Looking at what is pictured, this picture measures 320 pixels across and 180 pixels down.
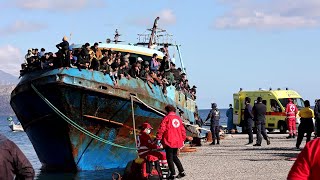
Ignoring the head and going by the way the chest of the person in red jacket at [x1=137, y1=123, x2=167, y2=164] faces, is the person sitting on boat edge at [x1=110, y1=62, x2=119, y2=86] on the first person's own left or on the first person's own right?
on the first person's own left

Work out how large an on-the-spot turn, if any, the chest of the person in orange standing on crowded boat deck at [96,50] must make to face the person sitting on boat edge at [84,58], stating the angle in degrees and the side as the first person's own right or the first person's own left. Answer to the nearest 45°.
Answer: approximately 90° to the first person's own right

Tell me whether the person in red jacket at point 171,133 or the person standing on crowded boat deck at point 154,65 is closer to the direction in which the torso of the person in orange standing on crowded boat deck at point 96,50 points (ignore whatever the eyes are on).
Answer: the person in red jacket

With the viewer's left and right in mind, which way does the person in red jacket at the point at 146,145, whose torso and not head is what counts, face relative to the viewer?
facing to the right of the viewer

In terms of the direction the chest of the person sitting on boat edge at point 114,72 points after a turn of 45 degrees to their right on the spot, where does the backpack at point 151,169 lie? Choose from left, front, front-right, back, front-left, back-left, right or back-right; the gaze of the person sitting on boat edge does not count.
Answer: front

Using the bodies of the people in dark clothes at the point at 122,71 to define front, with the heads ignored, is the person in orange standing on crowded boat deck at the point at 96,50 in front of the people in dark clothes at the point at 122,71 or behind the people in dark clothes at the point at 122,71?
behind
